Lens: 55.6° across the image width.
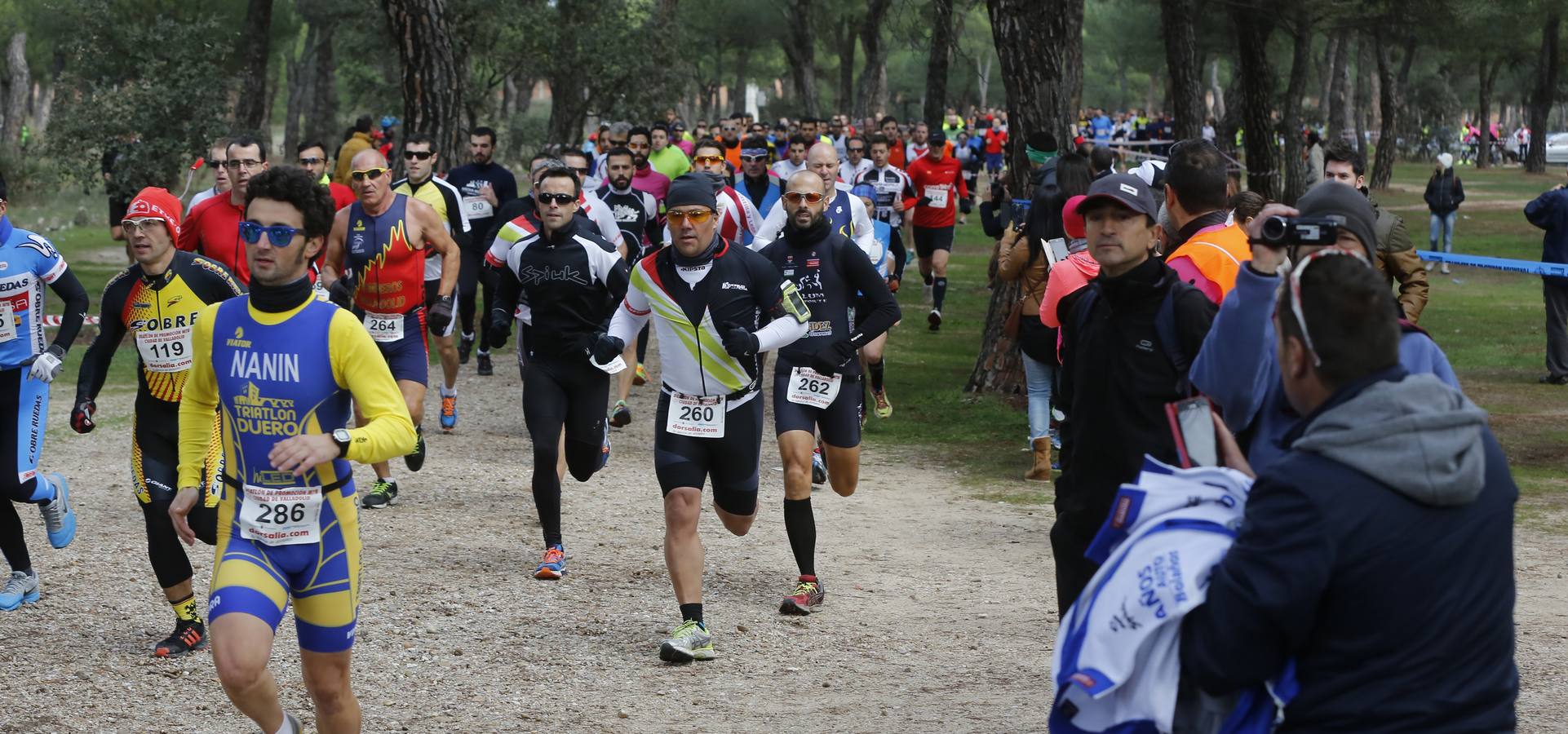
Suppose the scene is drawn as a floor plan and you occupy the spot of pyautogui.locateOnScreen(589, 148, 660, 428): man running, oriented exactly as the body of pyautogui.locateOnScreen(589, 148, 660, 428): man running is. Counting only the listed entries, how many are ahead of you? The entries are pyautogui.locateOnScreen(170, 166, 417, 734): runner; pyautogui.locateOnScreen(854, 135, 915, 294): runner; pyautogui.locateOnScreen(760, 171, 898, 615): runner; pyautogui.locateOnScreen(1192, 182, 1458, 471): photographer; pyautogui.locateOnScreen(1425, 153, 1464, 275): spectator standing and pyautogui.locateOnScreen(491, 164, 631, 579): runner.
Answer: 4

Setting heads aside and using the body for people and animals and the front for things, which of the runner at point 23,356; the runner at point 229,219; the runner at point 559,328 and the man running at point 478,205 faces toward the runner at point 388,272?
the man running

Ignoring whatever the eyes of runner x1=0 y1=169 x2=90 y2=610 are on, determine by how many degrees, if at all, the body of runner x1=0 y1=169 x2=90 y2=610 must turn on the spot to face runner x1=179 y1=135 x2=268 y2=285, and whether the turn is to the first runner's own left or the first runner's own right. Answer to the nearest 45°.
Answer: approximately 180°

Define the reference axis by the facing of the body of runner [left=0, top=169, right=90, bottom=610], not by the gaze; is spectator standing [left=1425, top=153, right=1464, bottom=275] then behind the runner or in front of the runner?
behind

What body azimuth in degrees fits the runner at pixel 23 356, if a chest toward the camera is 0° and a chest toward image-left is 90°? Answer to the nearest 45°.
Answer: approximately 45°

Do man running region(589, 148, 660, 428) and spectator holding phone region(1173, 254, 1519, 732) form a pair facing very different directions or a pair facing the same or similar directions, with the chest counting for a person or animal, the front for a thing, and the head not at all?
very different directions

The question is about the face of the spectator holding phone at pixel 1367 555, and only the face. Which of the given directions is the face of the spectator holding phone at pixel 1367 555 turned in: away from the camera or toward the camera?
away from the camera

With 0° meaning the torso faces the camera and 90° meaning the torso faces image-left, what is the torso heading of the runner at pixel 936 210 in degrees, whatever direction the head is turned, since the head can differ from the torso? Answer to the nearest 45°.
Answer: approximately 0°

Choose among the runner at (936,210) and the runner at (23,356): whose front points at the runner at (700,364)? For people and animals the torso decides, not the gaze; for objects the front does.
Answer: the runner at (936,210)

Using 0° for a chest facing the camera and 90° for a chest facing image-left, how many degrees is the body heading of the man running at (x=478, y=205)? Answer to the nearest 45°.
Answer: approximately 0°
